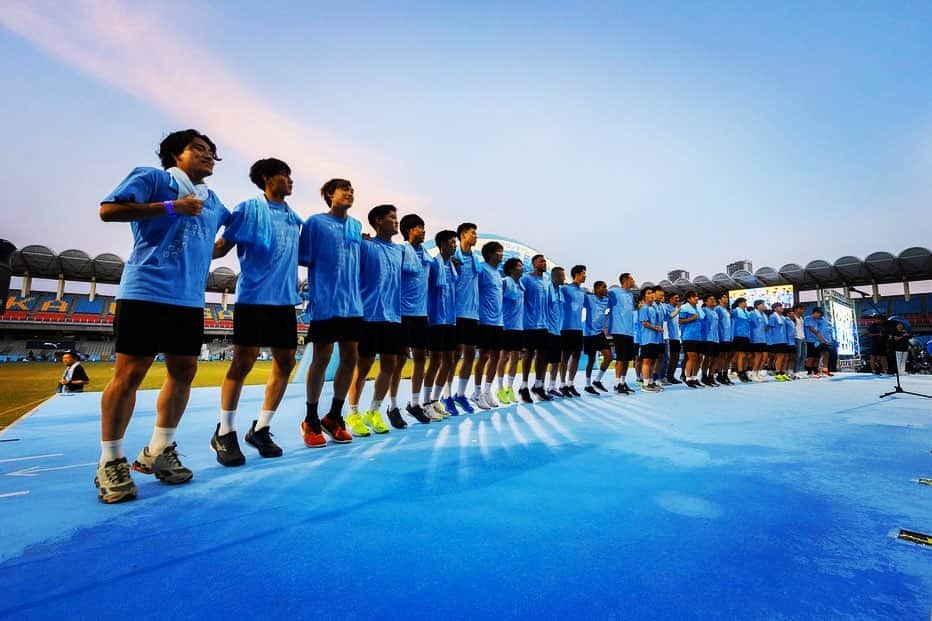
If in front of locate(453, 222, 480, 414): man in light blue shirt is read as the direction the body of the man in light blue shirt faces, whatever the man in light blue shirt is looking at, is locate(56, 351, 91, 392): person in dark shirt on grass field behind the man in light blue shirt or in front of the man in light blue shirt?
behind

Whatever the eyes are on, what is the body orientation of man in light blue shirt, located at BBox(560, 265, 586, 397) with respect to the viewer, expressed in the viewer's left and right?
facing the viewer and to the right of the viewer

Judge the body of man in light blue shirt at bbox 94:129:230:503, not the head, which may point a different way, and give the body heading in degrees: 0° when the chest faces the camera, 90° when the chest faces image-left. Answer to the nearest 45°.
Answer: approximately 315°

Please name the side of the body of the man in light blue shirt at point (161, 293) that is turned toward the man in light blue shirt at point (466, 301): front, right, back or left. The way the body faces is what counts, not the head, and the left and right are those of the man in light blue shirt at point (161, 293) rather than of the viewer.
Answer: left

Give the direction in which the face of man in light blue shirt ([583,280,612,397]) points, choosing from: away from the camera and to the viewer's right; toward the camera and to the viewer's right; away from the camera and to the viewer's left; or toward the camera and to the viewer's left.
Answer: toward the camera and to the viewer's right

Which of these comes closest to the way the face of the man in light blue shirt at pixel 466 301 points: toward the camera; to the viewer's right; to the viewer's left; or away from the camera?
to the viewer's right

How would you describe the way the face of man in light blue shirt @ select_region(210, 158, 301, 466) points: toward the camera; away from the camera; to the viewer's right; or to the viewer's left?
to the viewer's right
